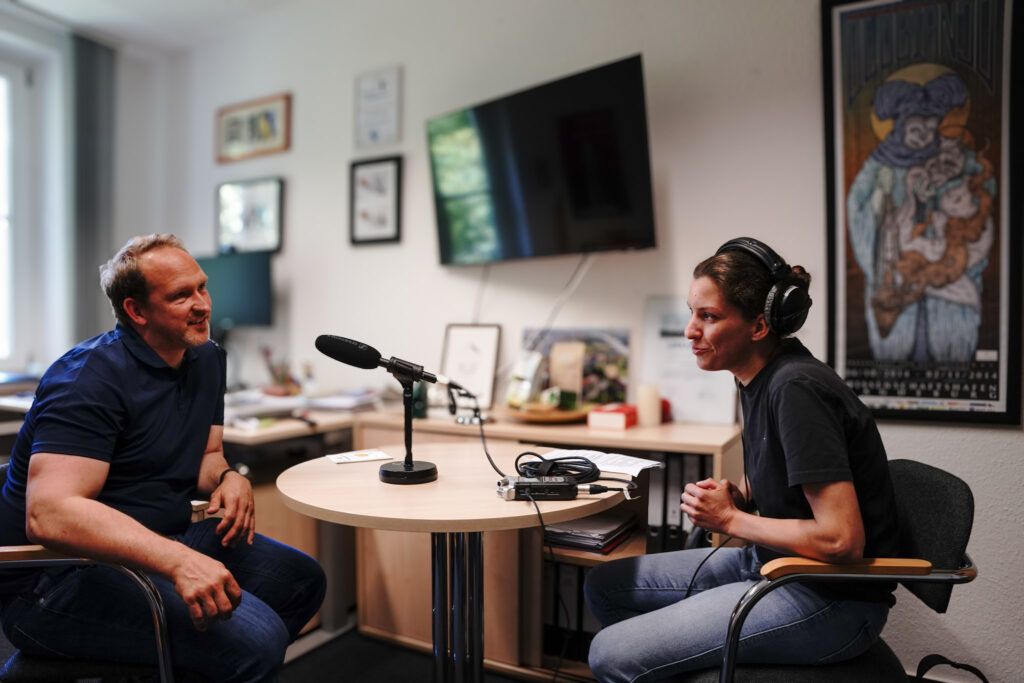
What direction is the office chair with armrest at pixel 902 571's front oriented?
to the viewer's left

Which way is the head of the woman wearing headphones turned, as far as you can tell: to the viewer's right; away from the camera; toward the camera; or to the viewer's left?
to the viewer's left

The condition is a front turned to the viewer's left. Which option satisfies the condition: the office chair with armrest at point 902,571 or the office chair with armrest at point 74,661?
the office chair with armrest at point 902,571

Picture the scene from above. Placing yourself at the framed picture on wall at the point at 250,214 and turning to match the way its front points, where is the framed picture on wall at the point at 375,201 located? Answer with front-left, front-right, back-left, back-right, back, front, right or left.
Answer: left

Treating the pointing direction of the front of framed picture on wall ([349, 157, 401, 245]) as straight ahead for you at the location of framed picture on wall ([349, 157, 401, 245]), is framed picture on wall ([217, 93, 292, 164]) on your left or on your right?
on your right

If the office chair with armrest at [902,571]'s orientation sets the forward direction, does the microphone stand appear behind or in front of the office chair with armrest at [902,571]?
in front

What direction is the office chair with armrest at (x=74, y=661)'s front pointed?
to the viewer's right

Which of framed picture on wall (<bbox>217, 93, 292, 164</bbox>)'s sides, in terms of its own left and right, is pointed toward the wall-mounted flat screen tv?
left

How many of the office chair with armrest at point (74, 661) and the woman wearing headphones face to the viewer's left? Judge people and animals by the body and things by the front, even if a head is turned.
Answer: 1

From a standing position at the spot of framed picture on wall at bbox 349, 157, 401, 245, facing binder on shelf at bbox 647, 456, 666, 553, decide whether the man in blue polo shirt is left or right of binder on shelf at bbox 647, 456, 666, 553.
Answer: right
